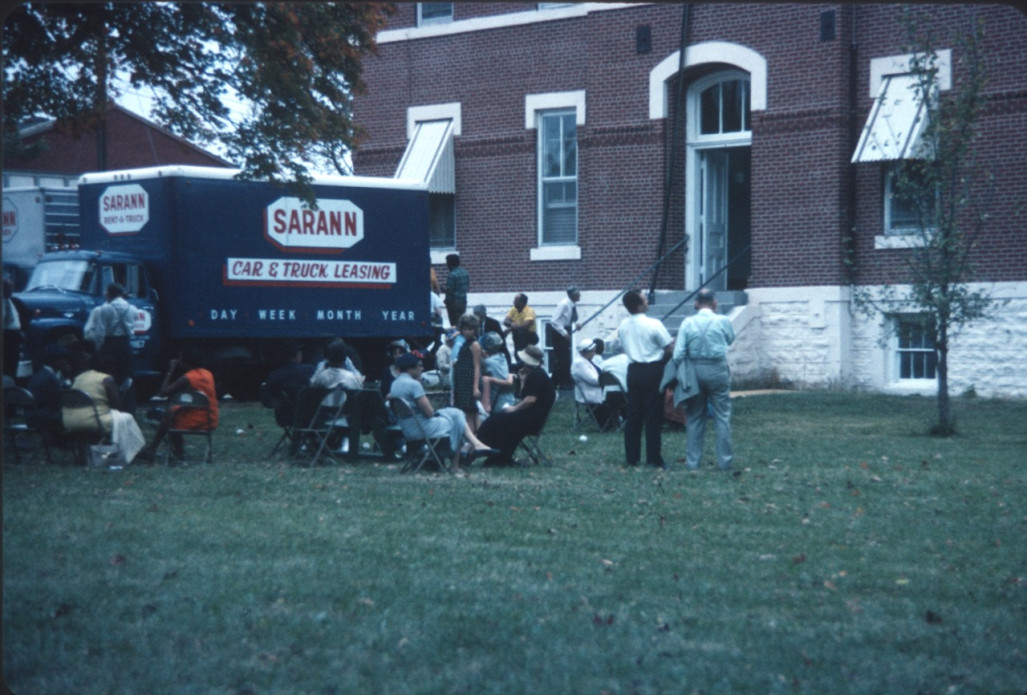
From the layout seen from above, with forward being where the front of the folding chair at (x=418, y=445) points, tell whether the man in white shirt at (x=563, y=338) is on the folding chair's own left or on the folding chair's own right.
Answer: on the folding chair's own left

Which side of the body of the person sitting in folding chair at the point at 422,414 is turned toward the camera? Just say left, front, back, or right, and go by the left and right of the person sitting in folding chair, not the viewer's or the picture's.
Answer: right

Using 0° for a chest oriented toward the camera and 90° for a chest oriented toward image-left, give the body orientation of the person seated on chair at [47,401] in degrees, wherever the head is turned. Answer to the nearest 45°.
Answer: approximately 225°

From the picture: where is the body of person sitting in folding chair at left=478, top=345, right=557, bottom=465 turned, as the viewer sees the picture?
to the viewer's left

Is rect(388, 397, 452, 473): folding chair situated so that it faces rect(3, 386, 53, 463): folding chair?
no

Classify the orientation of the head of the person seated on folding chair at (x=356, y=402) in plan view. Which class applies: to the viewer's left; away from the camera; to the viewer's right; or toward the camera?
away from the camera

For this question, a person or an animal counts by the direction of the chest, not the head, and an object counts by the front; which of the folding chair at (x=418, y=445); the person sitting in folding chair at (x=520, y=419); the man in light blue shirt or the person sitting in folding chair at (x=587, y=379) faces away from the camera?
the man in light blue shirt

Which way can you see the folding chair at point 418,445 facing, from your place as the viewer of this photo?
facing to the right of the viewer

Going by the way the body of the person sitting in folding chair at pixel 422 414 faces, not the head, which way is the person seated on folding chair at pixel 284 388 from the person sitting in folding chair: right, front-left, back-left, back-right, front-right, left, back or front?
back-left

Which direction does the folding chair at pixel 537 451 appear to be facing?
to the viewer's left

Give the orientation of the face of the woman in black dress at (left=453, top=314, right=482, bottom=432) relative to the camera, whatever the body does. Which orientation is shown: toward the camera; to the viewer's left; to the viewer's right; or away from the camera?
toward the camera

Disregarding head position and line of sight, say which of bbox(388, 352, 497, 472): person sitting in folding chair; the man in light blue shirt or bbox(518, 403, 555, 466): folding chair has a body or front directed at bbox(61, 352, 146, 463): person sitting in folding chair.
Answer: the folding chair

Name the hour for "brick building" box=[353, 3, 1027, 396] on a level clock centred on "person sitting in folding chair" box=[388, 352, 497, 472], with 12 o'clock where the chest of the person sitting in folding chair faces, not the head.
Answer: The brick building is roughly at 10 o'clock from the person sitting in folding chair.

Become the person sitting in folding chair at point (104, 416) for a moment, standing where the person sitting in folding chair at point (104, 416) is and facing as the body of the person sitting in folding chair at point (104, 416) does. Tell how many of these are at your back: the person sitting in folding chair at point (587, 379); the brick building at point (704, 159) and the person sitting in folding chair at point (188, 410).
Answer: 0

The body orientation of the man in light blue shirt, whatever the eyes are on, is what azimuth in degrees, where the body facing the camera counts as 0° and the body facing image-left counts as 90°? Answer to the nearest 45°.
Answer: approximately 180°
